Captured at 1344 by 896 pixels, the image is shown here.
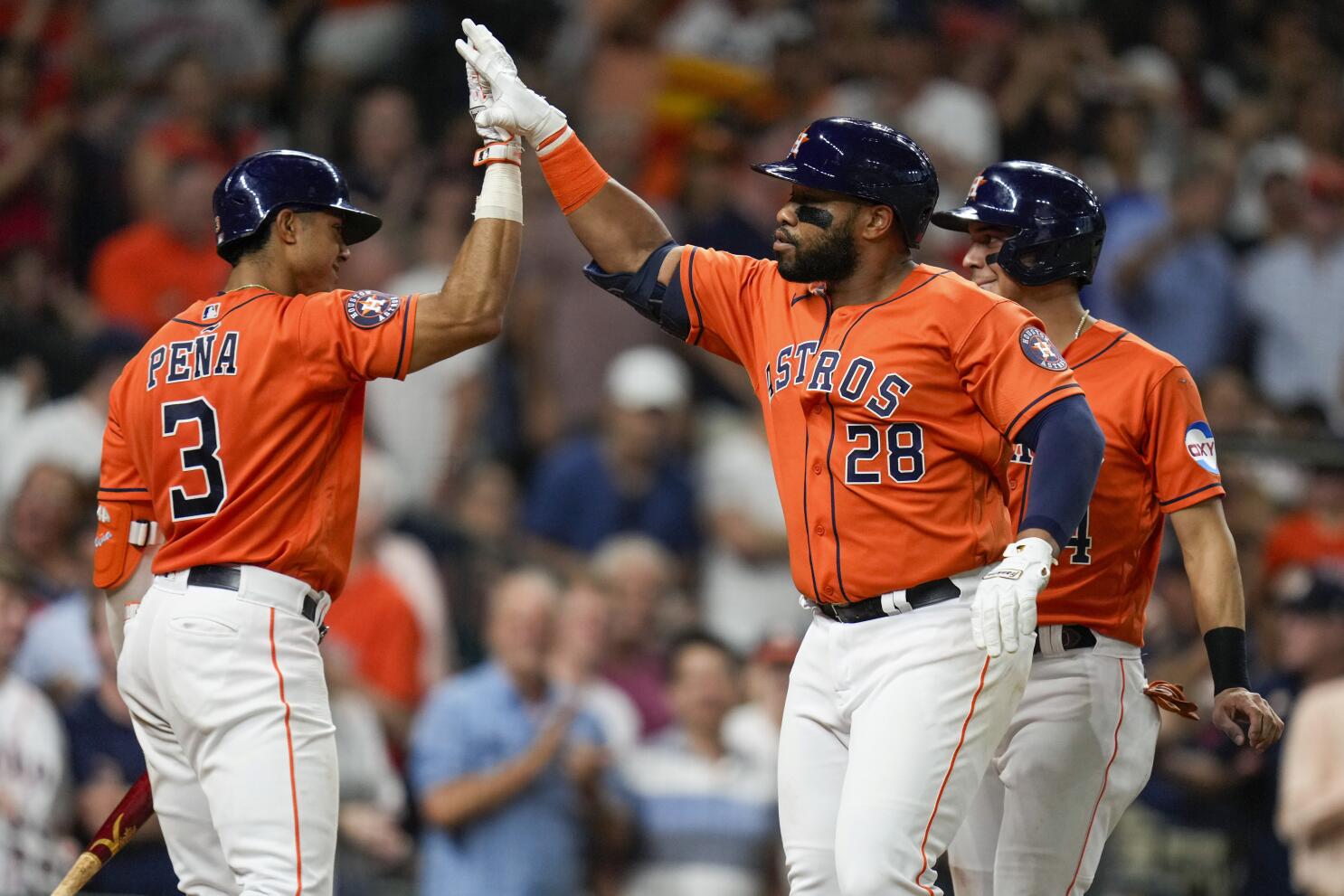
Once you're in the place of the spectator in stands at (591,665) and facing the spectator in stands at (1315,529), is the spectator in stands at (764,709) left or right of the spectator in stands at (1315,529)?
right

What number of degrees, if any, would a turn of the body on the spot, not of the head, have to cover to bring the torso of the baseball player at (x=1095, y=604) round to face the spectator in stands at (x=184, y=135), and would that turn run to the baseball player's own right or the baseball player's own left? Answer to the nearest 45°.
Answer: approximately 90° to the baseball player's own right

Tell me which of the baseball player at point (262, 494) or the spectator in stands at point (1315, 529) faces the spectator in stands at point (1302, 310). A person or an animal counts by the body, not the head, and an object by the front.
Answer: the baseball player

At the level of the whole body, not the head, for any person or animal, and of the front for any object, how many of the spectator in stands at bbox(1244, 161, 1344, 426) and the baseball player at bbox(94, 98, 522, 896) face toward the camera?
1

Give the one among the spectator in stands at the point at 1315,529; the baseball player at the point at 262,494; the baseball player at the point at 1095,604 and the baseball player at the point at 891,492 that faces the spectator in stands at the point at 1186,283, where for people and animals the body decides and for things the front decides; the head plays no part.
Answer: the baseball player at the point at 262,494

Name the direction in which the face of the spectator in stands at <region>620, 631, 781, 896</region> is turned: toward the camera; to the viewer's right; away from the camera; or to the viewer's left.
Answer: toward the camera

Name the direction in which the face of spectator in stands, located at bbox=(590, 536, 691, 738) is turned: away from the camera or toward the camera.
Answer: toward the camera

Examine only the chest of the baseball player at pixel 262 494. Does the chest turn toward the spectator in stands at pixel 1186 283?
yes

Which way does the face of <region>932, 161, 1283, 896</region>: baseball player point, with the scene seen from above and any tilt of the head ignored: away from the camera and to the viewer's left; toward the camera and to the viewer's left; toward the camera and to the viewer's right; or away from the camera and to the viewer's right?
toward the camera and to the viewer's left

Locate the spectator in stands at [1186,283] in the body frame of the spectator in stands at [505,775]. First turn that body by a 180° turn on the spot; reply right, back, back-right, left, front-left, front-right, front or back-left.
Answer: right

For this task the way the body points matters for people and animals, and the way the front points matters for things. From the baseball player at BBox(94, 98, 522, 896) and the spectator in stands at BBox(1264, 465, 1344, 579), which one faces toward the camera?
the spectator in stands

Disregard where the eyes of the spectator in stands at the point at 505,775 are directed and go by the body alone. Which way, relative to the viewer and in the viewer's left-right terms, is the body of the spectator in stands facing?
facing the viewer and to the right of the viewer

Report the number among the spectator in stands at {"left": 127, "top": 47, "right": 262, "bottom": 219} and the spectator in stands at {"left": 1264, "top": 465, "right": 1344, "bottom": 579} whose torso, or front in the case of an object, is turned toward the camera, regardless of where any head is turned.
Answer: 2

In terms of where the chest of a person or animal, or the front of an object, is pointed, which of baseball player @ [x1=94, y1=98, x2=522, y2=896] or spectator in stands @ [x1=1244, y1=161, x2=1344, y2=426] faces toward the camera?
the spectator in stands

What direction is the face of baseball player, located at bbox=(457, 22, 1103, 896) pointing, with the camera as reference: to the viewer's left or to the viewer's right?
to the viewer's left

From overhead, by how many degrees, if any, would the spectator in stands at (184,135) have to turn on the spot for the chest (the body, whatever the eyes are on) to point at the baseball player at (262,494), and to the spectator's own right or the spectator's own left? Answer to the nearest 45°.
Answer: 0° — they already face them

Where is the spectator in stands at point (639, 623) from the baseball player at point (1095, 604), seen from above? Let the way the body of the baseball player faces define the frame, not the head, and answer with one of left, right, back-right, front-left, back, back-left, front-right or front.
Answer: right

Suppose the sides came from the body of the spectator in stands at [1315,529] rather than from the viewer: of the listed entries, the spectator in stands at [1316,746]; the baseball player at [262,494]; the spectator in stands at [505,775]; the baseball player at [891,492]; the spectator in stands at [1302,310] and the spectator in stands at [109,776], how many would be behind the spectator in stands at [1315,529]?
1

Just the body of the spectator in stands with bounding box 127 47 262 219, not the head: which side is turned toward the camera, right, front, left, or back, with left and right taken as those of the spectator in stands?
front

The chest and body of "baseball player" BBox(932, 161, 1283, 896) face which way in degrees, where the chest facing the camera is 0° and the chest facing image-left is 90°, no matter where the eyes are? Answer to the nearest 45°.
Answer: approximately 45°

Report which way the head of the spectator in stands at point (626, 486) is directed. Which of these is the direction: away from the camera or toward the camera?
toward the camera
